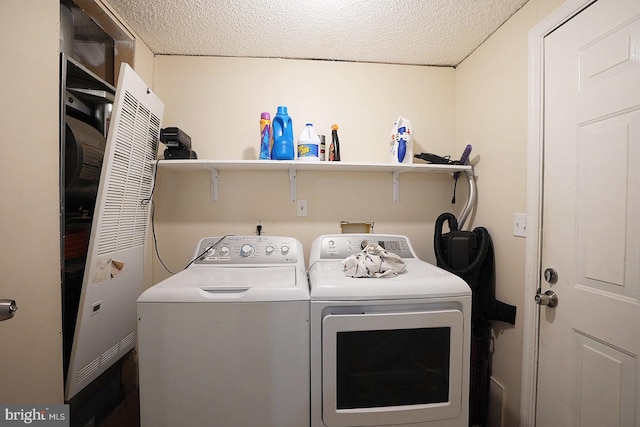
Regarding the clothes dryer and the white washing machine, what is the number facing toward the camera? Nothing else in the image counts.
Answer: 2

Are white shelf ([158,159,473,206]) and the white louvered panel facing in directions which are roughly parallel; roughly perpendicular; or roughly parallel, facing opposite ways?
roughly perpendicular

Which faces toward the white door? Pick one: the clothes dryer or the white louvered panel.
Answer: the white louvered panel

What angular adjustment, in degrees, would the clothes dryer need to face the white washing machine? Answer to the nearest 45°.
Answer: approximately 90° to its right

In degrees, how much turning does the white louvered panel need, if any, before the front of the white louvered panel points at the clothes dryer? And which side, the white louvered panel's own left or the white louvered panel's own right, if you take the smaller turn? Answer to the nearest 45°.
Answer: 0° — it already faces it

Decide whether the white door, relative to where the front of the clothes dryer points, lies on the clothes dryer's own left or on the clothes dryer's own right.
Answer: on the clothes dryer's own left

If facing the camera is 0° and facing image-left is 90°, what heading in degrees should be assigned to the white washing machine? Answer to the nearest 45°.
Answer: approximately 0°
